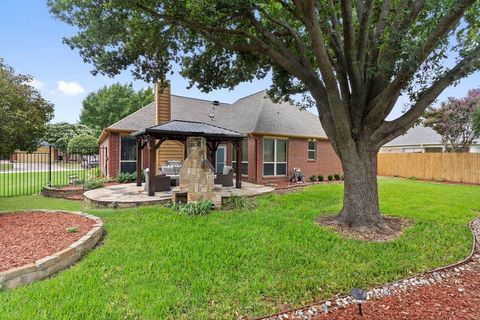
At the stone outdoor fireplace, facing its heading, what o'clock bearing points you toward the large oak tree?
The large oak tree is roughly at 4 o'clock from the stone outdoor fireplace.

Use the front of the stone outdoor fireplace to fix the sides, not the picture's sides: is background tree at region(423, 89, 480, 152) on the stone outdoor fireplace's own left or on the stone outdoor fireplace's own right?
on the stone outdoor fireplace's own right

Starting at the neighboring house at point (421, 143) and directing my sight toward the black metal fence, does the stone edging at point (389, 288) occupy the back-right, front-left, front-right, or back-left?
front-left

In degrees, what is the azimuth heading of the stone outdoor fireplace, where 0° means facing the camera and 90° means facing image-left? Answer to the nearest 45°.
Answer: approximately 180°

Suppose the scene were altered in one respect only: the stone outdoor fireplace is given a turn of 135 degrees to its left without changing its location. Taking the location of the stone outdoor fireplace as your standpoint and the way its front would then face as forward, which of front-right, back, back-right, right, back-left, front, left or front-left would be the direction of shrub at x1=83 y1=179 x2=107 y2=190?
right

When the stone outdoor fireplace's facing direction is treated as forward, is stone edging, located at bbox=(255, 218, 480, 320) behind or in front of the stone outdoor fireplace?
behind

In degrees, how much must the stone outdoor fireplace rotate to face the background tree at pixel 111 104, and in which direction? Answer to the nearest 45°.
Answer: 0° — it already faces it

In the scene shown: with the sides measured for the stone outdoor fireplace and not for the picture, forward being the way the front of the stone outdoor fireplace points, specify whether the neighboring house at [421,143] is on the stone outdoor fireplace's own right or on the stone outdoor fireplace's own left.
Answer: on the stone outdoor fireplace's own right

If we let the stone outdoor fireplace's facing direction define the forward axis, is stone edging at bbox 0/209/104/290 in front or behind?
behind

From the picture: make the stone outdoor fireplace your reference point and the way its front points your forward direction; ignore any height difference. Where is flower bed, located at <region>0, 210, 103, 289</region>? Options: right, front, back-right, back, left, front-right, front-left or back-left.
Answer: back-left

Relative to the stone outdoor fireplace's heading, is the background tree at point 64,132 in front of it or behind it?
in front

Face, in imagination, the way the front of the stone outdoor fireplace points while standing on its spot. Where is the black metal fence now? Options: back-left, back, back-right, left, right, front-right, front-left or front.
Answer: front-left

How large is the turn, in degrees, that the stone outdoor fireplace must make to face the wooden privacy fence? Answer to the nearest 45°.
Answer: approximately 45° to its right

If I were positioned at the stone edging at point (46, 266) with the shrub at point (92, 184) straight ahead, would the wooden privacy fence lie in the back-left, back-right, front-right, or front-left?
front-right
